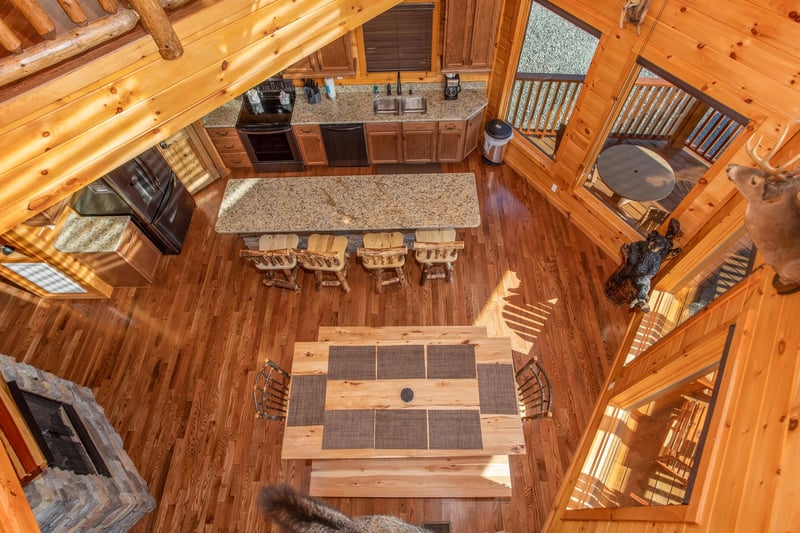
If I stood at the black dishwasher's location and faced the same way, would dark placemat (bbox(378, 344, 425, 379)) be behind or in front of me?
in front

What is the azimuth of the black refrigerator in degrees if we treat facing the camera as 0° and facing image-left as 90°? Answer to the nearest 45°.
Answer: approximately 315°

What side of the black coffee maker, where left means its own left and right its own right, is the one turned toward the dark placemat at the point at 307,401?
front
